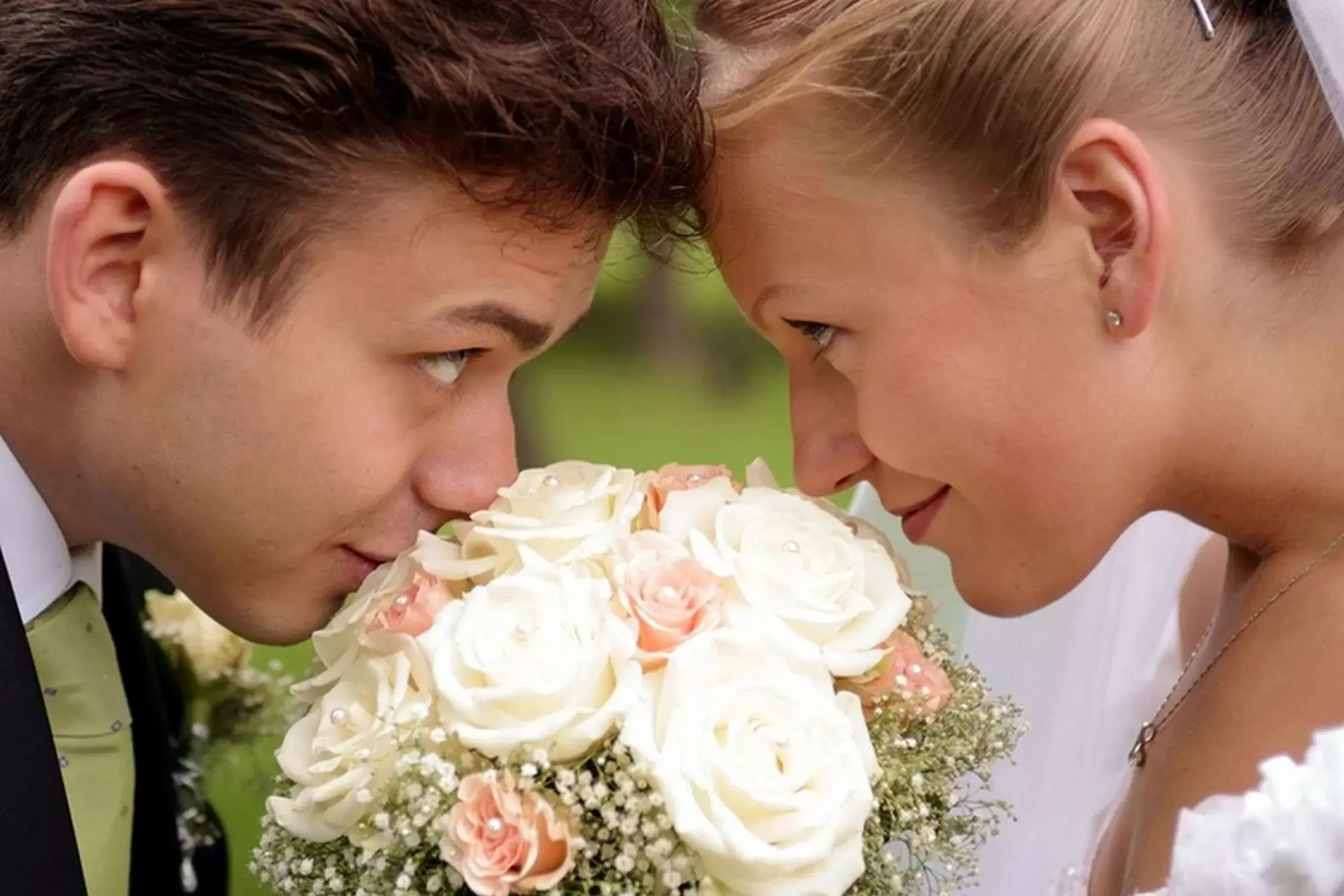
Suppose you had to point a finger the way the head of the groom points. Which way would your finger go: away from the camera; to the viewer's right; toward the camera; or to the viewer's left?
to the viewer's right

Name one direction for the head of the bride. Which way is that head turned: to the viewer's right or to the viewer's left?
to the viewer's left

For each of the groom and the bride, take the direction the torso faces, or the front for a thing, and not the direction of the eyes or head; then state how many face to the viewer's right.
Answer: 1

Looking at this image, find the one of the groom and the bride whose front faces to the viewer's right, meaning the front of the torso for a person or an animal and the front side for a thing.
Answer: the groom

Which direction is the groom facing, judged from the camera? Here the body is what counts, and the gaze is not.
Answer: to the viewer's right

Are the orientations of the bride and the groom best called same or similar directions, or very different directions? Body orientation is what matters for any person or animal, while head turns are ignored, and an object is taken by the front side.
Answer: very different directions

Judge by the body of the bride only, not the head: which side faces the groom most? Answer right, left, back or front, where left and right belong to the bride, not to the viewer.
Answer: front

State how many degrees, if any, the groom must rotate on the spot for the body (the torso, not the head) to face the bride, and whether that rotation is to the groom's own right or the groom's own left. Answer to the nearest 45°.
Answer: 0° — they already face them

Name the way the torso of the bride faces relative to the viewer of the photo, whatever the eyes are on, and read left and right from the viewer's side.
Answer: facing to the left of the viewer
